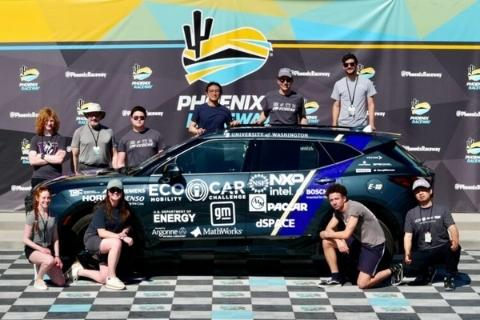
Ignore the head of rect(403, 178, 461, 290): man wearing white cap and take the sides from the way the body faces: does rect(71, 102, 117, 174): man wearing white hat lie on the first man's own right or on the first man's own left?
on the first man's own right

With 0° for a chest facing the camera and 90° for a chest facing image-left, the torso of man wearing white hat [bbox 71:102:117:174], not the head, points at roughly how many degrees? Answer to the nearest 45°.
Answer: approximately 0°

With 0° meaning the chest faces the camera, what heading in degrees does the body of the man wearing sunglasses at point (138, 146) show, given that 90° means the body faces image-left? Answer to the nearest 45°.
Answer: approximately 0°

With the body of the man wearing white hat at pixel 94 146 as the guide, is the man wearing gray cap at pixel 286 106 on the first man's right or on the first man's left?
on the first man's left

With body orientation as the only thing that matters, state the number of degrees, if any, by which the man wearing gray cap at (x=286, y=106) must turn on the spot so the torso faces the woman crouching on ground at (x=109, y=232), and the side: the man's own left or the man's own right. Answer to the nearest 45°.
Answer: approximately 45° to the man's own right
